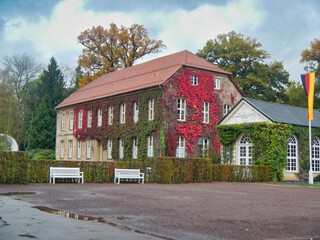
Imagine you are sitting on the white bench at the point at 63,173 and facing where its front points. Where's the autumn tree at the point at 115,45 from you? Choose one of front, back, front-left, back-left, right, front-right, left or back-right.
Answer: back

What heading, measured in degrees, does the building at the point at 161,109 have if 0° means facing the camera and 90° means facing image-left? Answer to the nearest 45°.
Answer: approximately 45°

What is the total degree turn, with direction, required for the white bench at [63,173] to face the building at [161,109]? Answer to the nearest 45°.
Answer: approximately 135° to its left

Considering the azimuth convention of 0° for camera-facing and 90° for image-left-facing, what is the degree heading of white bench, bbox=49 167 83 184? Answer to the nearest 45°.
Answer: approximately 0°

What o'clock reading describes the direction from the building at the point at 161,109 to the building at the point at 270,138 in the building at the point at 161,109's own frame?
the building at the point at 270,138 is roughly at 9 o'clock from the building at the point at 161,109.

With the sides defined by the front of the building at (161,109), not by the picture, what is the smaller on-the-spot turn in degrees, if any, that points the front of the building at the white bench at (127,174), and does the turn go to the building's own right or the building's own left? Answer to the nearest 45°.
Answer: approximately 45° to the building's own left

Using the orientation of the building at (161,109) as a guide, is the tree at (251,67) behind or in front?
behind

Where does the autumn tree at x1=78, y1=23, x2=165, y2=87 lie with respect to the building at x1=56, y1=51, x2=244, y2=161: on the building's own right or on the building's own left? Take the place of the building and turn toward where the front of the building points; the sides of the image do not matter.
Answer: on the building's own right

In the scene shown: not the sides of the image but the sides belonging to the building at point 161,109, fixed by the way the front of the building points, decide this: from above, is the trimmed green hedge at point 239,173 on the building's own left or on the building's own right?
on the building's own left
